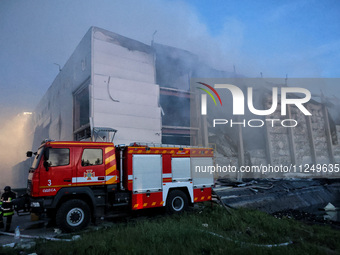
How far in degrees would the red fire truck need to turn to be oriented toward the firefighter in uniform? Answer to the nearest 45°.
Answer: approximately 45° to its right

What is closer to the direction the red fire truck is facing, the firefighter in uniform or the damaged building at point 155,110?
the firefighter in uniform

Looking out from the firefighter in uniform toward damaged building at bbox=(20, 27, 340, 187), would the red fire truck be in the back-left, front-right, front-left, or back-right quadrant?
front-right

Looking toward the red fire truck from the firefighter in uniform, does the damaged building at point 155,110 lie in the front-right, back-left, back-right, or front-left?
front-left
